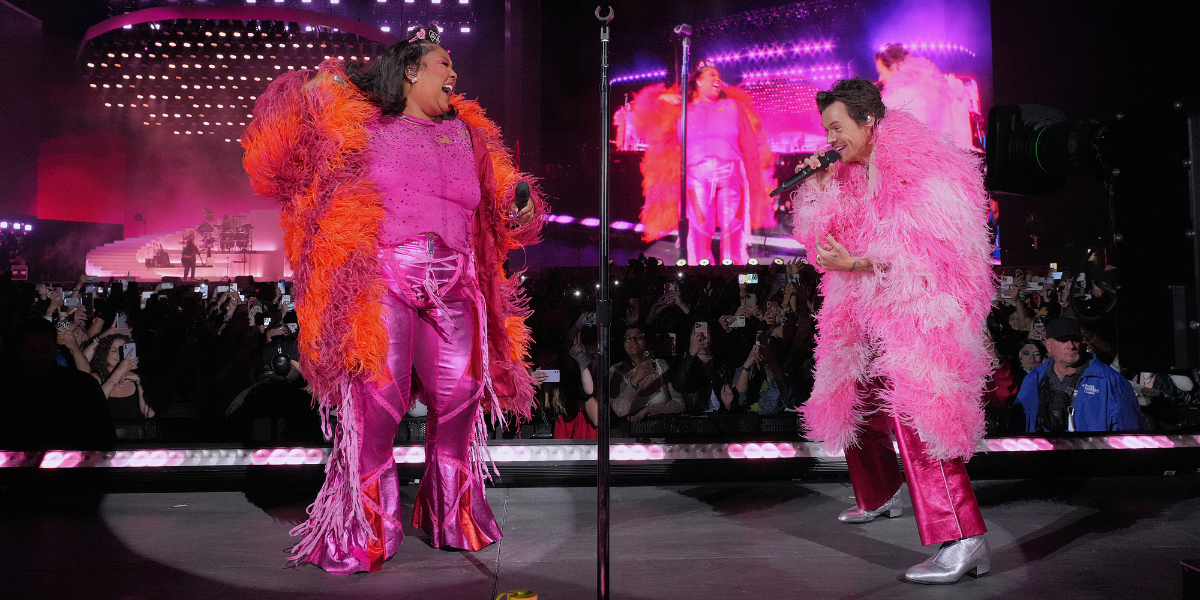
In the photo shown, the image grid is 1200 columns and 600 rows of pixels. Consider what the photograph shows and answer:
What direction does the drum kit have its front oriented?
toward the camera

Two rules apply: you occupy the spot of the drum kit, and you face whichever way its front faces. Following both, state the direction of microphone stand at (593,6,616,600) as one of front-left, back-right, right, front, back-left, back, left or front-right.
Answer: front
